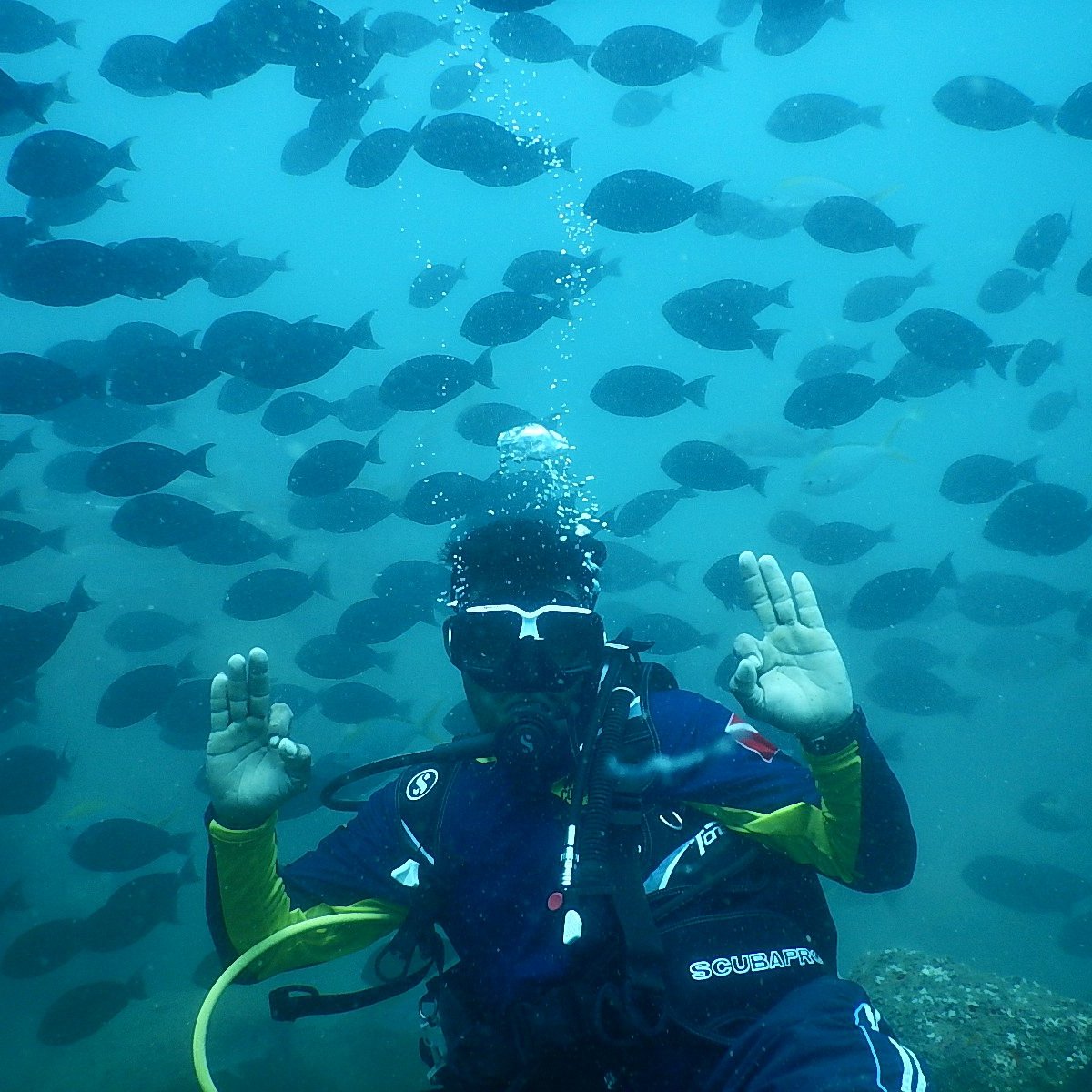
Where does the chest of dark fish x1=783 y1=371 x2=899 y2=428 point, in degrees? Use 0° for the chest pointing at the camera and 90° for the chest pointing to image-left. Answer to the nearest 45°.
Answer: approximately 90°

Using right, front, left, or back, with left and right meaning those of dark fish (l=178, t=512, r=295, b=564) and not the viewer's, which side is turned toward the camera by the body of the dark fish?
left

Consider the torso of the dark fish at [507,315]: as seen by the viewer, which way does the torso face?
to the viewer's left

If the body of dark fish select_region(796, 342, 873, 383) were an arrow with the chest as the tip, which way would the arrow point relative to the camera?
to the viewer's left

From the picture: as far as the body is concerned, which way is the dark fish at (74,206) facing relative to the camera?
to the viewer's left

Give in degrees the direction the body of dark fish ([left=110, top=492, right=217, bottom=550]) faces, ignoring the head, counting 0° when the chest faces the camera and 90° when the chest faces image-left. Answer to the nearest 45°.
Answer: approximately 90°

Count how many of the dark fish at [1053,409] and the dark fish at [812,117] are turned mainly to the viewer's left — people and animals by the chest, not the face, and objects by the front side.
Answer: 2

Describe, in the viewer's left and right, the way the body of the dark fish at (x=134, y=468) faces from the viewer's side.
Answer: facing to the left of the viewer

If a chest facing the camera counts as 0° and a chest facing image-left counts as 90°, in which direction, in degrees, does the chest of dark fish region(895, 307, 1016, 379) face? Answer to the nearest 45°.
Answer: approximately 90°

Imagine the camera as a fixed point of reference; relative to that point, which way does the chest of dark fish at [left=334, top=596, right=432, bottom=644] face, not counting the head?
to the viewer's left

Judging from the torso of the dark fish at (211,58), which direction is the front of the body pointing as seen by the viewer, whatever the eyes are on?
to the viewer's left
